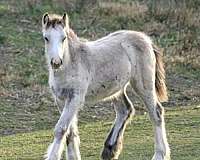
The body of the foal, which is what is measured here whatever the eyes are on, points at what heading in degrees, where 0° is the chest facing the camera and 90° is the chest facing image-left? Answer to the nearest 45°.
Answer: approximately 45°
